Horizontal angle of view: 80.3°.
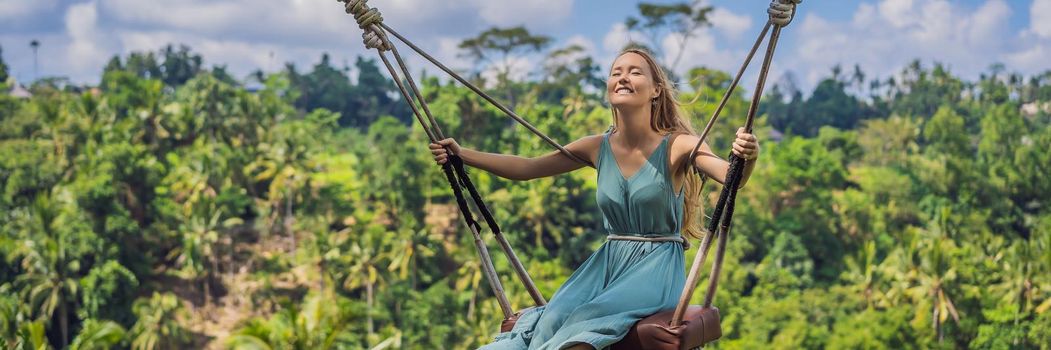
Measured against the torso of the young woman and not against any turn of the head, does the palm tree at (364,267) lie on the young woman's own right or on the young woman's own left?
on the young woman's own right

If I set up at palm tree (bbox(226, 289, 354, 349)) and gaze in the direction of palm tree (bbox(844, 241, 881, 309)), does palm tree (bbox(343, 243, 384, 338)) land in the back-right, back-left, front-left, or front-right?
front-left

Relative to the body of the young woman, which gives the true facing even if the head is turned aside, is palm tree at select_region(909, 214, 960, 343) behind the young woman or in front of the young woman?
behind

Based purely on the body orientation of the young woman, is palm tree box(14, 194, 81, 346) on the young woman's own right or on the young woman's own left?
on the young woman's own right

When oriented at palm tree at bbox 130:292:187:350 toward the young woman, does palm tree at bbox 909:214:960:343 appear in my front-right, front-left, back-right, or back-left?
front-left

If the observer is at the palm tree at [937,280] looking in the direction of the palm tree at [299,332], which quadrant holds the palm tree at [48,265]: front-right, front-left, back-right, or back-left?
front-right

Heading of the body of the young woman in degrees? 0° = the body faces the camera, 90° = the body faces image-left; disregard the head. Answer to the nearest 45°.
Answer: approximately 45°

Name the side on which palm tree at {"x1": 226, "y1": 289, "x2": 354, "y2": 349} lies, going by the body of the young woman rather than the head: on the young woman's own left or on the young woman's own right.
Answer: on the young woman's own right
